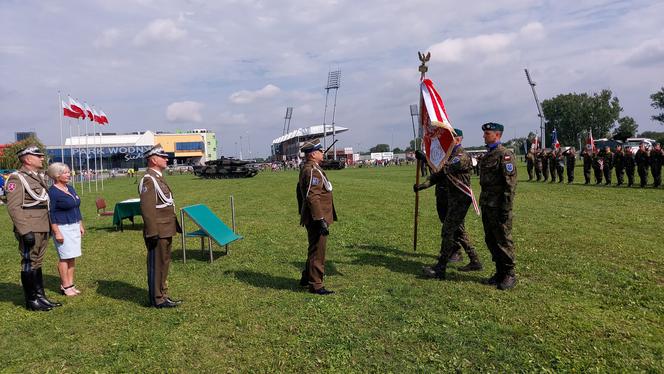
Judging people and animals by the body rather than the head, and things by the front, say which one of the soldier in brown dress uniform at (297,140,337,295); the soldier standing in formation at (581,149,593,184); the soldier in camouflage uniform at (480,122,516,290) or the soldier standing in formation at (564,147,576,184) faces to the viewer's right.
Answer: the soldier in brown dress uniform at (297,140,337,295)

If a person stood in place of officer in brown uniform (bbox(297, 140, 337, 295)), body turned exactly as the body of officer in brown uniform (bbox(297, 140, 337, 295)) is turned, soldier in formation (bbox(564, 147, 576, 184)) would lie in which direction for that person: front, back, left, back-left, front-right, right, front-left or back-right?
front-left

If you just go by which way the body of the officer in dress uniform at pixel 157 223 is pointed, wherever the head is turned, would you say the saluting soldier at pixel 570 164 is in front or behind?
in front

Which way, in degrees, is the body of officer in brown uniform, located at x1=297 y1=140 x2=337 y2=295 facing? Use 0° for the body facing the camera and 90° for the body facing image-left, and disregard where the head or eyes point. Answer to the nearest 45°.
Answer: approximately 270°

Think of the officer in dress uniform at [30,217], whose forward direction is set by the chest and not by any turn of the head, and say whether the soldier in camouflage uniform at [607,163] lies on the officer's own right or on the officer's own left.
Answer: on the officer's own left

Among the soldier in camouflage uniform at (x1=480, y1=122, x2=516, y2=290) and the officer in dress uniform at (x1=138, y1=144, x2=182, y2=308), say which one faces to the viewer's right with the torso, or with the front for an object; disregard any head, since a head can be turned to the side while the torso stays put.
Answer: the officer in dress uniform

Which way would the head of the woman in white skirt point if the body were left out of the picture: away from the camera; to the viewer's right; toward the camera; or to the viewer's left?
to the viewer's right

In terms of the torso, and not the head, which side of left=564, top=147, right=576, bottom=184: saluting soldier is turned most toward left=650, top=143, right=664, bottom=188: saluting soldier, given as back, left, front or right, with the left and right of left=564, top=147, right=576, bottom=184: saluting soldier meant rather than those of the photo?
left

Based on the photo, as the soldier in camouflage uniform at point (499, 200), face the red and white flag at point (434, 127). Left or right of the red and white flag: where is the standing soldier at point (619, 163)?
right

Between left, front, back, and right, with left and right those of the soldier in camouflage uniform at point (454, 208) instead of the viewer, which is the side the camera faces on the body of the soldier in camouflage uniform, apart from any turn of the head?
left

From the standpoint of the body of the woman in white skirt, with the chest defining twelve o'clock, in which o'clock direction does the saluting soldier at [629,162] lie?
The saluting soldier is roughly at 10 o'clock from the woman in white skirt.

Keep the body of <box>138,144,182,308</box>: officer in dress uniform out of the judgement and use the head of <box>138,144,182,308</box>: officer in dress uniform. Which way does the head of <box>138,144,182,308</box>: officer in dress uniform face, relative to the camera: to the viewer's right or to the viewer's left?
to the viewer's right

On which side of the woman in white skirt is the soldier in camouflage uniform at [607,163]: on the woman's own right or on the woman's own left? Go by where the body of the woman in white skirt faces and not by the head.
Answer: on the woman's own left

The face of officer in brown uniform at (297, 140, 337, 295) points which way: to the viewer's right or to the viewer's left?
to the viewer's right

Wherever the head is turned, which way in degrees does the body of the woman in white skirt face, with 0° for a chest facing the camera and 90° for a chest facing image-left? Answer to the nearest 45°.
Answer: approximately 315°
